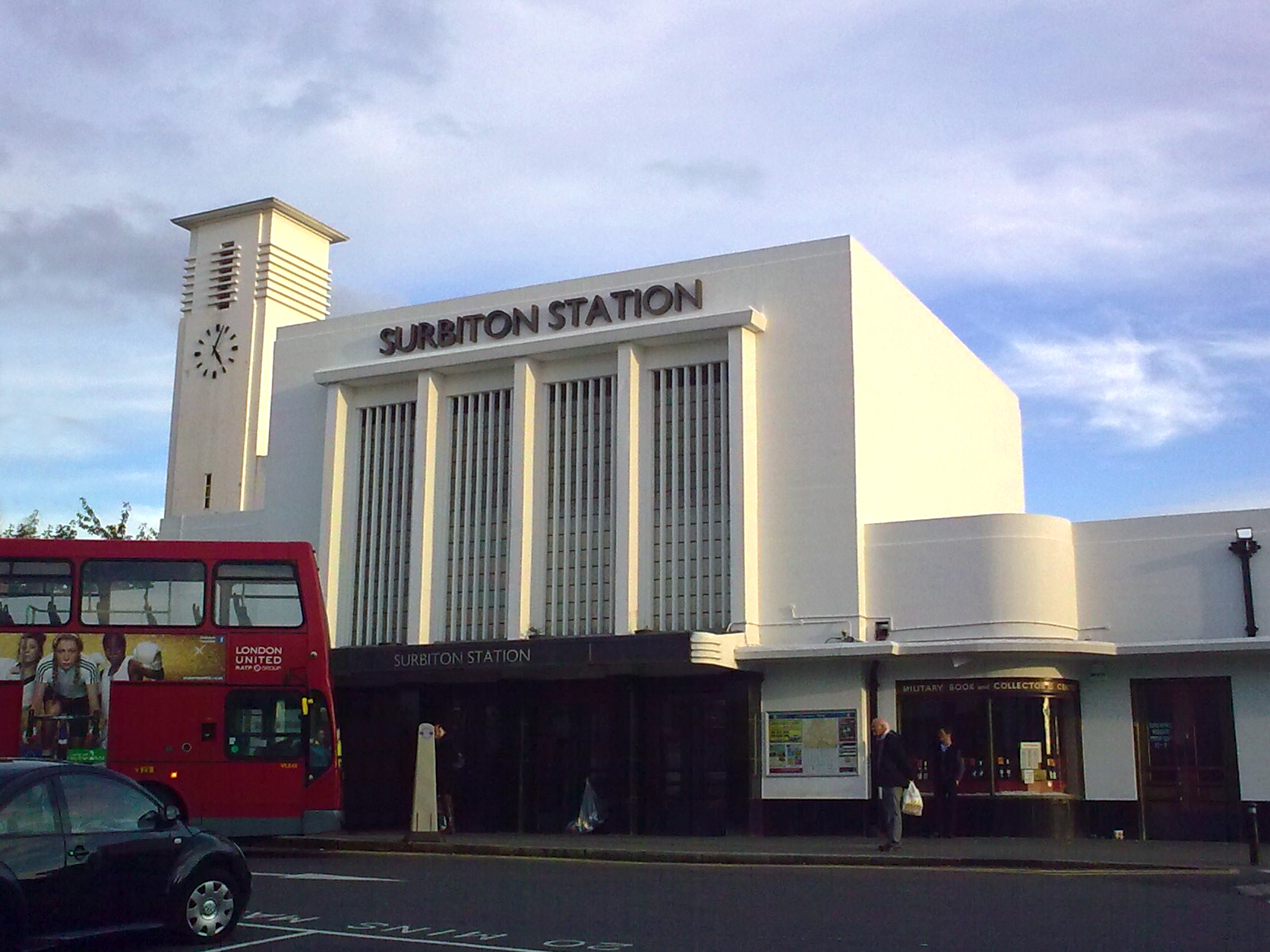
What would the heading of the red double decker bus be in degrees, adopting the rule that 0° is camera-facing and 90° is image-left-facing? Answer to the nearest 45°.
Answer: approximately 270°

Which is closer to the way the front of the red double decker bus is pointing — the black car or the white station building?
the white station building

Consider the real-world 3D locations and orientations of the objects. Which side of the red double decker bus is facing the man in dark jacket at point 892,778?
front

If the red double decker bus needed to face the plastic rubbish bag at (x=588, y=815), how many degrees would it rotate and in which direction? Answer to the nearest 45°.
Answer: approximately 45° to its left

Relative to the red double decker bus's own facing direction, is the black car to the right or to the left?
on its right

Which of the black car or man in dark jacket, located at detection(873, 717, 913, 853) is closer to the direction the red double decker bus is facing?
the man in dark jacket

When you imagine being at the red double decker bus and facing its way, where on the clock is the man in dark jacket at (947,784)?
The man in dark jacket is roughly at 12 o'clock from the red double decker bus.

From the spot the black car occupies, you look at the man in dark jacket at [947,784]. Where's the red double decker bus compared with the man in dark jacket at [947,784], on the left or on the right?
left

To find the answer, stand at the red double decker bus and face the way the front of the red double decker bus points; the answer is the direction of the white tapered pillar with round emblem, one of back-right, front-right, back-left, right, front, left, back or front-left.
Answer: front-left
